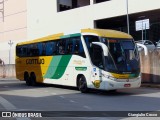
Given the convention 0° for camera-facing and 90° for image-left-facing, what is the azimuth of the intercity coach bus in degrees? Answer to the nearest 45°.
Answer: approximately 315°
